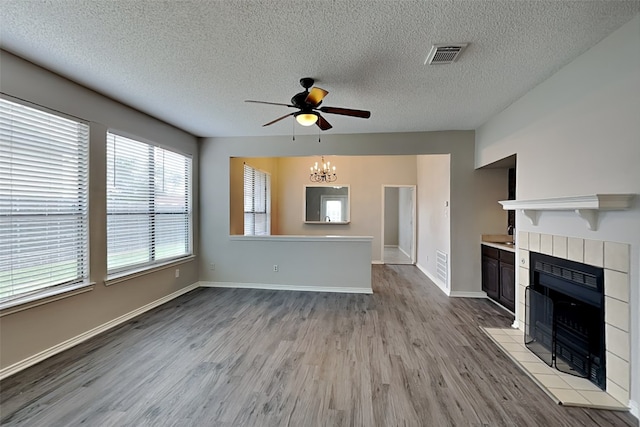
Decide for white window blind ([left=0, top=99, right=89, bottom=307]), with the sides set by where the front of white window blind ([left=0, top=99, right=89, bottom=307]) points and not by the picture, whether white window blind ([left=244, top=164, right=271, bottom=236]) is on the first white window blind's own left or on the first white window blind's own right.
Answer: on the first white window blind's own left

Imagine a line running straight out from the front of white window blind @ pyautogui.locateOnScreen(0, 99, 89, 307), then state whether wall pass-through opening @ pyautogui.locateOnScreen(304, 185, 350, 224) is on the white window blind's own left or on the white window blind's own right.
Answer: on the white window blind's own left

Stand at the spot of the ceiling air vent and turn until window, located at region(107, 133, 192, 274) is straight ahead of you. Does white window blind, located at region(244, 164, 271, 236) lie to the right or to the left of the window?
right

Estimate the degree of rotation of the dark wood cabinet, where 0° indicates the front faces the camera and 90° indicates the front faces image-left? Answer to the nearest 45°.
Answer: approximately 45°

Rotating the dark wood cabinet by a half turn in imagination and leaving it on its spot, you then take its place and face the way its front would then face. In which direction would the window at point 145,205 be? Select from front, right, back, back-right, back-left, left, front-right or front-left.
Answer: back

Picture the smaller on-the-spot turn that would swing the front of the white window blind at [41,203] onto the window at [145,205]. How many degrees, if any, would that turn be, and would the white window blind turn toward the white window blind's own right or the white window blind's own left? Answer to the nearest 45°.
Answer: approximately 90° to the white window blind's own left

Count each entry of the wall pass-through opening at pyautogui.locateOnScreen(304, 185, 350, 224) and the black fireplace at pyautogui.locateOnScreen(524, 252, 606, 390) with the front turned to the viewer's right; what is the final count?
0

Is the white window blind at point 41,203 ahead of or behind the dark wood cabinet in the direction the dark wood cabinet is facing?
ahead
